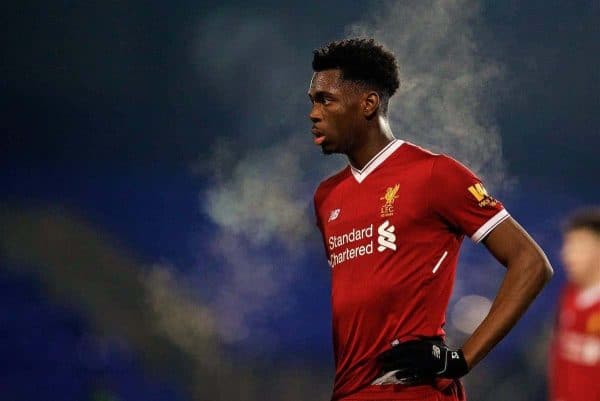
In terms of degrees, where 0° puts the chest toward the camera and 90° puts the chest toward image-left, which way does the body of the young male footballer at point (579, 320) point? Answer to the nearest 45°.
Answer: approximately 45°

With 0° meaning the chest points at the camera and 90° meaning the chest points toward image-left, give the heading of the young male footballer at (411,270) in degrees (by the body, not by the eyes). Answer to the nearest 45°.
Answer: approximately 45°
